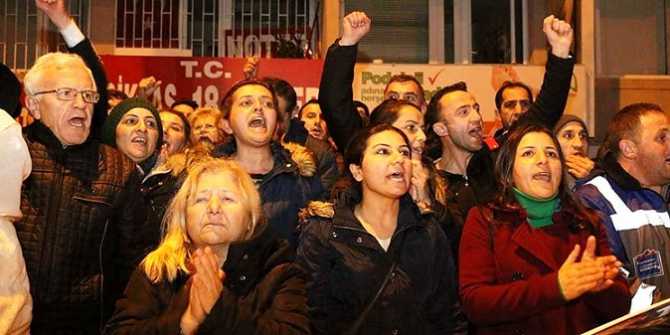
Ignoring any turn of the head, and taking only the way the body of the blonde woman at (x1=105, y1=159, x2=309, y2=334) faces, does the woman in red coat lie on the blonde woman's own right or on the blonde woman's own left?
on the blonde woman's own left

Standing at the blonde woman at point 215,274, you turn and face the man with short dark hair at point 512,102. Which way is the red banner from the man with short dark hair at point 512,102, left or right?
left

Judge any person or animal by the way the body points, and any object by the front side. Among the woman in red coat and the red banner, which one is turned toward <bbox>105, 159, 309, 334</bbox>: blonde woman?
the red banner

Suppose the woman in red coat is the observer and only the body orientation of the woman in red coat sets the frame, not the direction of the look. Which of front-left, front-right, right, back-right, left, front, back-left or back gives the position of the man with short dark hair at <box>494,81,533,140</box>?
back-left

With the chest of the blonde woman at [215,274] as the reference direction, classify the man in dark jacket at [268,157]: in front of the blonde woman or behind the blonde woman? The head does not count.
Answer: behind

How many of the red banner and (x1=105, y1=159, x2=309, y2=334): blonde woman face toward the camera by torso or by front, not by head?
2

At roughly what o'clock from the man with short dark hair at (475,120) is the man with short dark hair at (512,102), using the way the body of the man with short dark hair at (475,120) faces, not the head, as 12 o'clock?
the man with short dark hair at (512,102) is roughly at 8 o'clock from the man with short dark hair at (475,120).

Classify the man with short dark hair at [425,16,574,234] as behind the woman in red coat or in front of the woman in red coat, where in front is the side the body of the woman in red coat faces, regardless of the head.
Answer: behind

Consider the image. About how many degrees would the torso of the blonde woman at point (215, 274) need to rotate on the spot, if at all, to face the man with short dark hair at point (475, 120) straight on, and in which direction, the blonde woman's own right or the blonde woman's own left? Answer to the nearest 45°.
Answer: approximately 135° to the blonde woman's own left

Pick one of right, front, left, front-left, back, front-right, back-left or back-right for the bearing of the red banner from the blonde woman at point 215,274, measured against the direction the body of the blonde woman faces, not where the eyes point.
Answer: back

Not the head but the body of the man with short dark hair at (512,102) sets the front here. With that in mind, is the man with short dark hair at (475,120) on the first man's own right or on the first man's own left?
on the first man's own right
